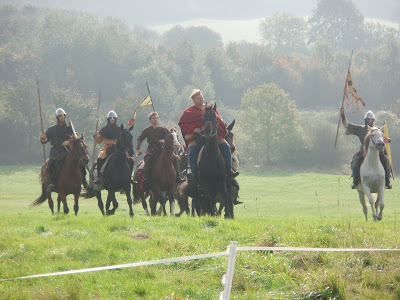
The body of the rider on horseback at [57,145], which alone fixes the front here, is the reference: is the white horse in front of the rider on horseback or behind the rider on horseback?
in front

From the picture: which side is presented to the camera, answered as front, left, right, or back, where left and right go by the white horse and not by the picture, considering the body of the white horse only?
front

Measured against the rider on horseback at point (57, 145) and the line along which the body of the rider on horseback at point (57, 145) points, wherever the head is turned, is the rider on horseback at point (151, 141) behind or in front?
in front

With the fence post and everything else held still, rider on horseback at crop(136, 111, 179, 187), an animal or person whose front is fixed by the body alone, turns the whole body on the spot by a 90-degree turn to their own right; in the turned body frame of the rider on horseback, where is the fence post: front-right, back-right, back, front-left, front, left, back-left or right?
front-left

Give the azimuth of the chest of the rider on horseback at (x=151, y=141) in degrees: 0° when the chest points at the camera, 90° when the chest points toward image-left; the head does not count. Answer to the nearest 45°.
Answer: approximately 315°

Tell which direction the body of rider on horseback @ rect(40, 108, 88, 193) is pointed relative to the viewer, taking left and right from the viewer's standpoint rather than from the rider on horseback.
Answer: facing the viewer and to the right of the viewer

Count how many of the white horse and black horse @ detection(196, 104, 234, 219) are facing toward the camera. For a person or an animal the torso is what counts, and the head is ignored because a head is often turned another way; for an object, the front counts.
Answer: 2

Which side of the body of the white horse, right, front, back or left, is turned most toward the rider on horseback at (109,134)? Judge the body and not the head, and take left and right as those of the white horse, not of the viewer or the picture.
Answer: right

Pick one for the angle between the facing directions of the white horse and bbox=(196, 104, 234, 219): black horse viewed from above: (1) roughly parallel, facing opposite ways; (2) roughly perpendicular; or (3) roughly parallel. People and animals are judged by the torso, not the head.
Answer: roughly parallel

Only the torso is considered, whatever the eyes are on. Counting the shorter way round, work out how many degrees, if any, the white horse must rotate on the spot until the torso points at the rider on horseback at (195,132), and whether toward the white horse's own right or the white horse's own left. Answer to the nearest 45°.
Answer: approximately 45° to the white horse's own right

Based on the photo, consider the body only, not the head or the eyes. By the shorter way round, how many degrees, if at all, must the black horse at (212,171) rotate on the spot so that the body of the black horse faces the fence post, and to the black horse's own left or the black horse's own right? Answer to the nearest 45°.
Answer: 0° — it already faces it

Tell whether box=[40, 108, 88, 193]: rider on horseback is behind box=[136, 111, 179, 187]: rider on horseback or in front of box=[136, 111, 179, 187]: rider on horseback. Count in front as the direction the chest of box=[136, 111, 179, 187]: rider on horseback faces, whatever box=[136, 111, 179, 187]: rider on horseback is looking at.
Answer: behind

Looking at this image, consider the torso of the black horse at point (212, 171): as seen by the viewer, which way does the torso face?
toward the camera
